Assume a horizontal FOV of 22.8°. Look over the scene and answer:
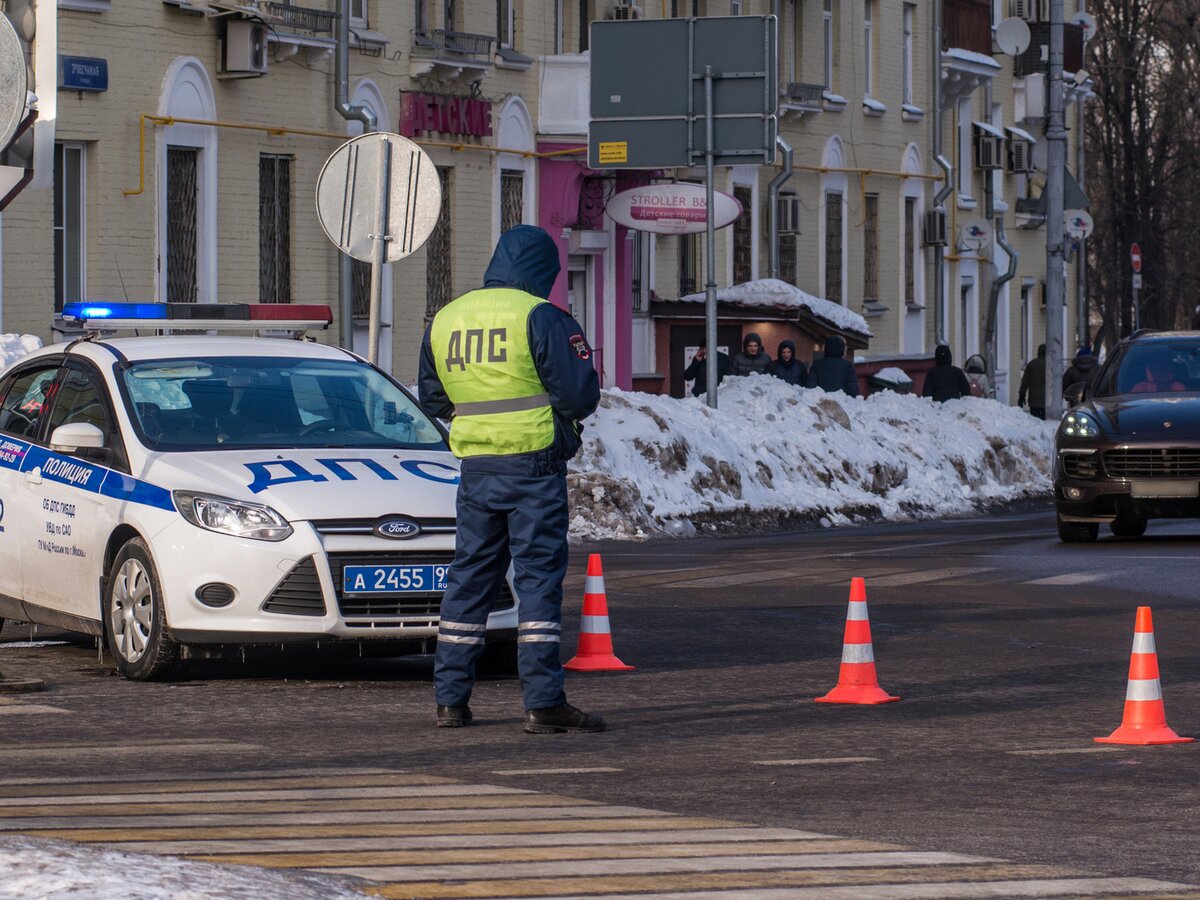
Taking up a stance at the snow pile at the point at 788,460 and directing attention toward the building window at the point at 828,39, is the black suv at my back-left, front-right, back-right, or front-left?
back-right

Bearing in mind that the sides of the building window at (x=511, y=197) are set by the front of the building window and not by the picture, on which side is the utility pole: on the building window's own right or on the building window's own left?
on the building window's own left

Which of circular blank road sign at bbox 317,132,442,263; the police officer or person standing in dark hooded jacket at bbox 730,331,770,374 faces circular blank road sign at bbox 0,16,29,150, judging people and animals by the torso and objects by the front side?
the person standing in dark hooded jacket

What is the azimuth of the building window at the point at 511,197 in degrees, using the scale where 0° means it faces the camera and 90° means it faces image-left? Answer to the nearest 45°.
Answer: approximately 315°

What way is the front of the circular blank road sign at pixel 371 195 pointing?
away from the camera

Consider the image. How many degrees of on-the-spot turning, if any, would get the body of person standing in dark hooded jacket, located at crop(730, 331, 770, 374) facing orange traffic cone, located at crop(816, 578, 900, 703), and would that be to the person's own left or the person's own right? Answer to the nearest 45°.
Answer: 0° — they already face it

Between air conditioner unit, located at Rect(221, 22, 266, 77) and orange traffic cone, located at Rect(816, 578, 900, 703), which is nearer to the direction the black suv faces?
the orange traffic cone

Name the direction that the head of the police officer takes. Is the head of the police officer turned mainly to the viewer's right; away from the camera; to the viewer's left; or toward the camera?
away from the camera

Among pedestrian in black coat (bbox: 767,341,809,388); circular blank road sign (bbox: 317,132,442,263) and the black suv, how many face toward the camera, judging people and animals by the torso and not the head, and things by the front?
2

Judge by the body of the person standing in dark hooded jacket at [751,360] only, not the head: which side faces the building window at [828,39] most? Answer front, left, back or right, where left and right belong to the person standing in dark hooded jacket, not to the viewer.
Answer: back

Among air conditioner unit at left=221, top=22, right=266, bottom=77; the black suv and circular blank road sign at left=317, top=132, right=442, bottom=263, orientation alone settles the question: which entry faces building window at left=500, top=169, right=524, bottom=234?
the circular blank road sign
